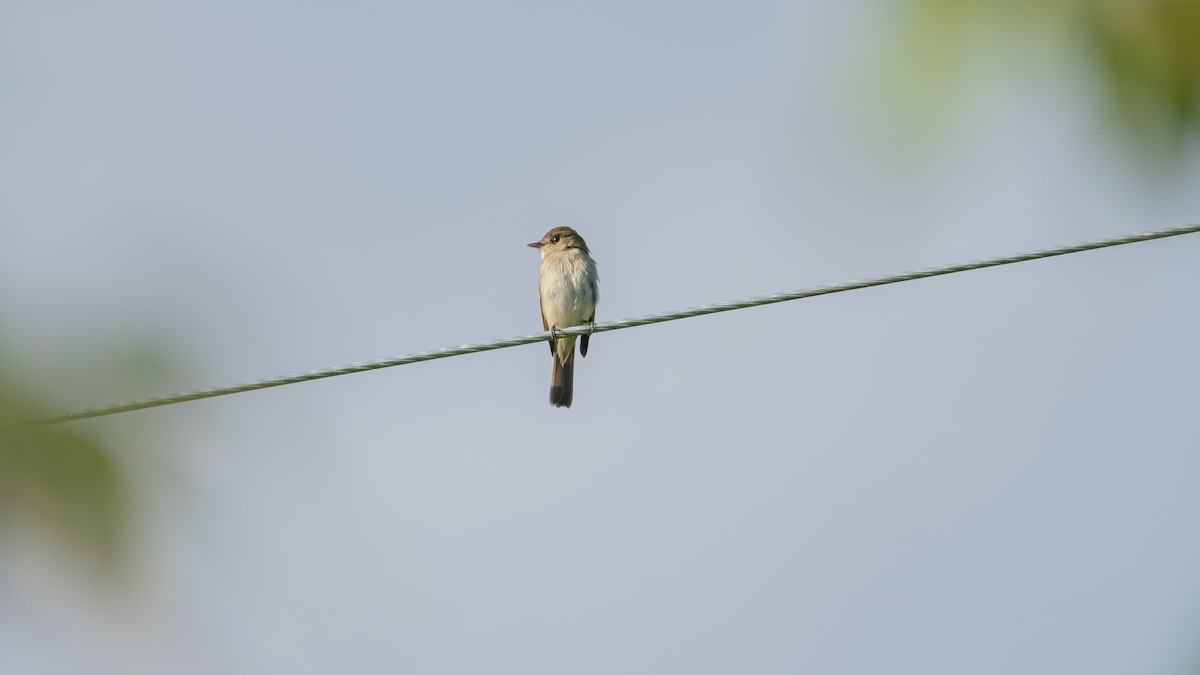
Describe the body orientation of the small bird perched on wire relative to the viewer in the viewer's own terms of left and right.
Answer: facing the viewer
